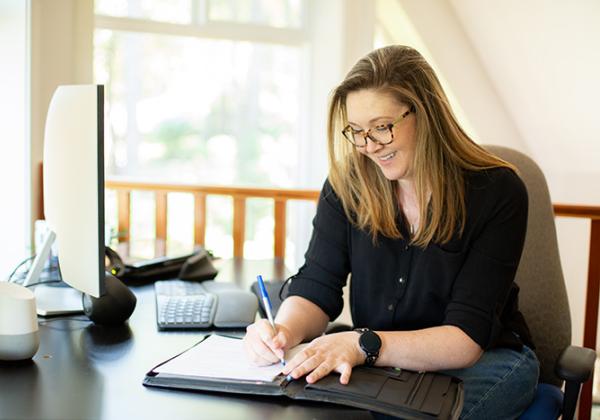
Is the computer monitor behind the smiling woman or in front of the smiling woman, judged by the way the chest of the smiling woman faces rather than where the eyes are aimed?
in front

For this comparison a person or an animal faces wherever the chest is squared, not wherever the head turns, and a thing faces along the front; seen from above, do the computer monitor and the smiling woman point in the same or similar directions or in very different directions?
very different directions

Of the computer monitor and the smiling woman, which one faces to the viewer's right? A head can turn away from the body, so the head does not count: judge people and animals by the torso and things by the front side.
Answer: the computer monitor

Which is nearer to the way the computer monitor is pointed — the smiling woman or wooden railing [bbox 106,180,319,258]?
the smiling woman

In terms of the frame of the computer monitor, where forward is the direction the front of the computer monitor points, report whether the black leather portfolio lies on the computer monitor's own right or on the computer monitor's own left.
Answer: on the computer monitor's own right

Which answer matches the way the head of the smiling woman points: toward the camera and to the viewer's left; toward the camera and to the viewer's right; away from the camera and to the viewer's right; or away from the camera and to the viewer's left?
toward the camera and to the viewer's left

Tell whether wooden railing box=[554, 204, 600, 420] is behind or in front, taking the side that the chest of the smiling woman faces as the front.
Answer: behind

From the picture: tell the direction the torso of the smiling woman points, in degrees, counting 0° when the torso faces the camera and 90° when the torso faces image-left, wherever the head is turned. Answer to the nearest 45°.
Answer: approximately 45°

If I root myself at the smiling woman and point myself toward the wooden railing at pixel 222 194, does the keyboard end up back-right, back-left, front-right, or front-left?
front-left

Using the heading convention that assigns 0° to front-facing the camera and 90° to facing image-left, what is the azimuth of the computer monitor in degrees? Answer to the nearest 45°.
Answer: approximately 270°

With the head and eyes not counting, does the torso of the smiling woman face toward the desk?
yes

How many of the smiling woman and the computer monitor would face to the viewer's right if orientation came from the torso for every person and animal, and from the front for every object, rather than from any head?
1

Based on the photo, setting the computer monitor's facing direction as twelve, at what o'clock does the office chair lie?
The office chair is roughly at 12 o'clock from the computer monitor.
